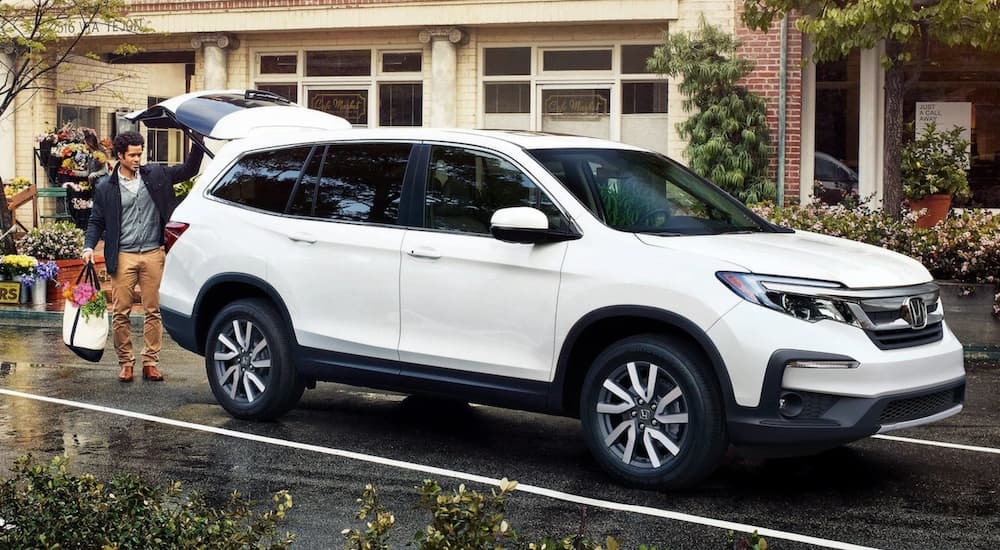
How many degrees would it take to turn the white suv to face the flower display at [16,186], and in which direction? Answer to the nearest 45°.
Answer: approximately 180°

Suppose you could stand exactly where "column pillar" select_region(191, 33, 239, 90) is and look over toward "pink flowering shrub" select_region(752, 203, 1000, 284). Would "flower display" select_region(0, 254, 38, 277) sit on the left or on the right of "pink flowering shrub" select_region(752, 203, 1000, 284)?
right

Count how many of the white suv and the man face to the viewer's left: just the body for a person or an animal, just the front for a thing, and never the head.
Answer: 0

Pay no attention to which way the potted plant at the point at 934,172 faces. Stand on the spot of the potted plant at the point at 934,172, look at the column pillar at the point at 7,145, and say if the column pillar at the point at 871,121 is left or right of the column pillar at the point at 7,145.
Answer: right

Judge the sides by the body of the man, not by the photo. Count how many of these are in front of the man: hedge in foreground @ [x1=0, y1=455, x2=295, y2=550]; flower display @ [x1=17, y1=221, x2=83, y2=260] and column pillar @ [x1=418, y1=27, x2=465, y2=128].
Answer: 1

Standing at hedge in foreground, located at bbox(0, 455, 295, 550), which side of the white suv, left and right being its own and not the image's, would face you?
right

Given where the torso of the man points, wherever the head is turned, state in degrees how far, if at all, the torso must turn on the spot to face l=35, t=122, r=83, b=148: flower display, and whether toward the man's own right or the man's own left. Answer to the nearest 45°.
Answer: approximately 180°

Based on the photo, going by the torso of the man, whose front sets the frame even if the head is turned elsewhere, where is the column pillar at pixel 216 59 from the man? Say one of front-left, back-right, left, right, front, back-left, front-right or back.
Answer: back

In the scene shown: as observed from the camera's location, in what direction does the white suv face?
facing the viewer and to the right of the viewer

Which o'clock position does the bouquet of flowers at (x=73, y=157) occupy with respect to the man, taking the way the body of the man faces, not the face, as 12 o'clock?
The bouquet of flowers is roughly at 6 o'clock from the man.

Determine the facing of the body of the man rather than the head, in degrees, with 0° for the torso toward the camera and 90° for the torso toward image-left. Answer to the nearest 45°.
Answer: approximately 0°

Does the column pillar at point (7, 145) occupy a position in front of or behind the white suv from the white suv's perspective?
behind
